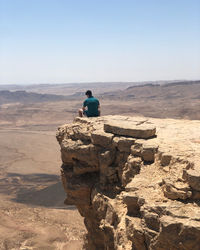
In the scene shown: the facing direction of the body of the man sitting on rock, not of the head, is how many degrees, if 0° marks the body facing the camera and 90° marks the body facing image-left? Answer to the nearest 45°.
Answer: approximately 135°
